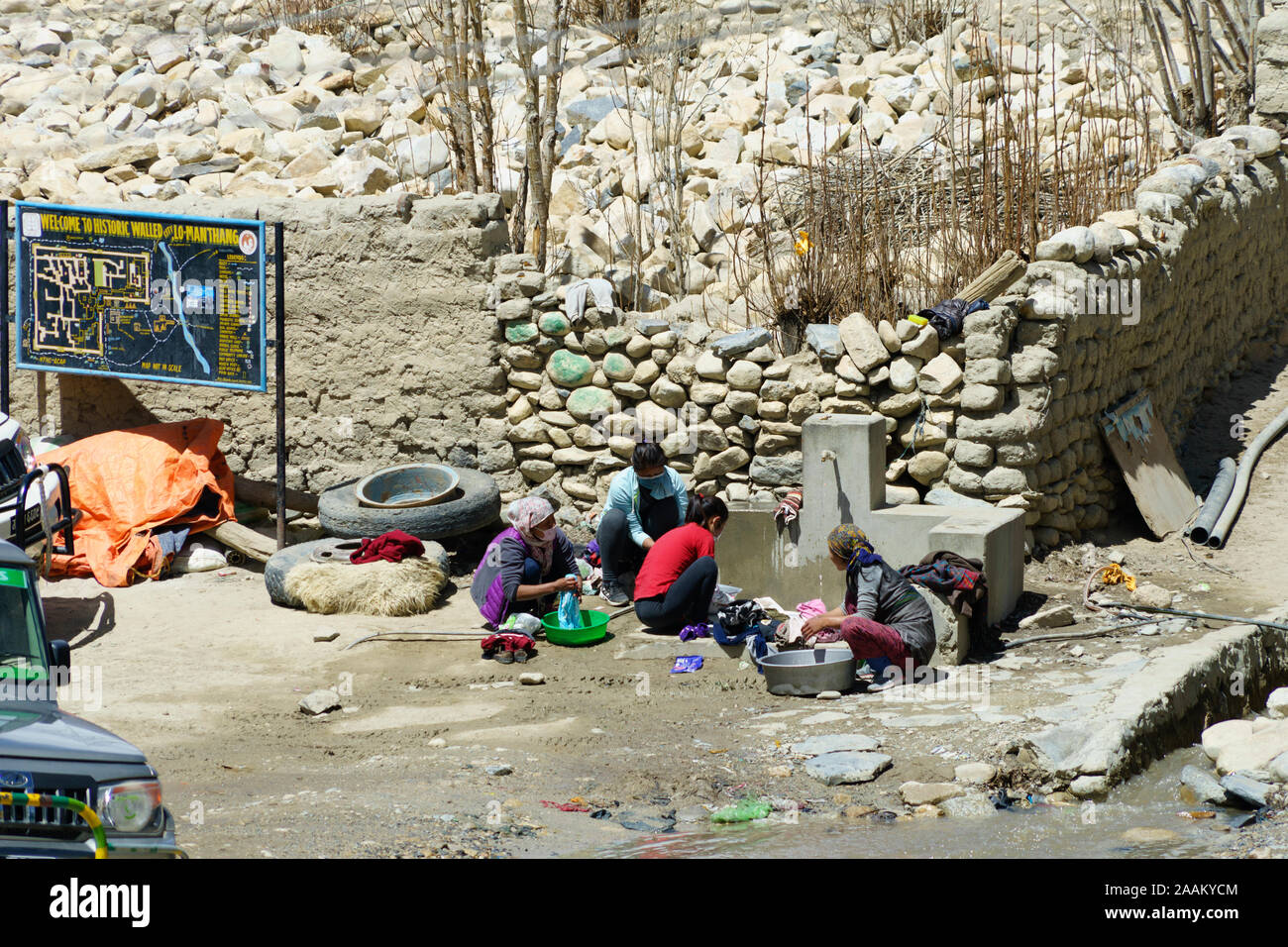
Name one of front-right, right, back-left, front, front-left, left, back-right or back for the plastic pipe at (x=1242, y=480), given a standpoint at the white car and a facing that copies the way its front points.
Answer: front-left

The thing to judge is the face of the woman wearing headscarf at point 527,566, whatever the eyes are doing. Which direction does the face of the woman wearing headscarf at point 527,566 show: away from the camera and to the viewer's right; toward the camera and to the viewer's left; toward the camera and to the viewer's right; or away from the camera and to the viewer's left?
toward the camera and to the viewer's right

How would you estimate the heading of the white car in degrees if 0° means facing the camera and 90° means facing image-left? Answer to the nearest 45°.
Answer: approximately 315°

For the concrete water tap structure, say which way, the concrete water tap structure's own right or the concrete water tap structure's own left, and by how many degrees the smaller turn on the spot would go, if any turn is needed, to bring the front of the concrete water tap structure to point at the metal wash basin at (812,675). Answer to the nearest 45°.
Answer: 0° — it already faces it

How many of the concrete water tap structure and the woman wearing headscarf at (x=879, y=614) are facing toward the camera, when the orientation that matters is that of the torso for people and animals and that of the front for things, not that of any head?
1

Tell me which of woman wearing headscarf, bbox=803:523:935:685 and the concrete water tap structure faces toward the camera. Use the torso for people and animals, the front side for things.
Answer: the concrete water tap structure

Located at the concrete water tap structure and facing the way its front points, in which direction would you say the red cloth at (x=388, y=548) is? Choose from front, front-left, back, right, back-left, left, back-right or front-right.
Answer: right

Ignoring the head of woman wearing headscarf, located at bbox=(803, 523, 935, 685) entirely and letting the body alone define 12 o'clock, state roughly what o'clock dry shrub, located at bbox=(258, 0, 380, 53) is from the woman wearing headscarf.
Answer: The dry shrub is roughly at 2 o'clock from the woman wearing headscarf.

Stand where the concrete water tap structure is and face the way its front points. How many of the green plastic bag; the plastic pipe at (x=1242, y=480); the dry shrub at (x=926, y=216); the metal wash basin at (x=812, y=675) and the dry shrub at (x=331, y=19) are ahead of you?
2

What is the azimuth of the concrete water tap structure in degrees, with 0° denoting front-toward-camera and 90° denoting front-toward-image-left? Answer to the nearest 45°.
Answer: approximately 0°

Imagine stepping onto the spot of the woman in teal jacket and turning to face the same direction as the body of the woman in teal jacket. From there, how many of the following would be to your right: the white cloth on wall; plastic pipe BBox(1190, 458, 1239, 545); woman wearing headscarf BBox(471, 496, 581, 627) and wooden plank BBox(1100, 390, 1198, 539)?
1

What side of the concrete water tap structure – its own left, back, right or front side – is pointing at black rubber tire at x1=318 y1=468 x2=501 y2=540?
right

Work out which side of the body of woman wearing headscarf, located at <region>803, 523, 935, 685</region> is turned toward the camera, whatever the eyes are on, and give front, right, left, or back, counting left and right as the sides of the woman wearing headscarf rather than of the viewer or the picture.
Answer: left

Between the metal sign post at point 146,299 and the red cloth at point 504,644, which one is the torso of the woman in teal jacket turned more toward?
the red cloth

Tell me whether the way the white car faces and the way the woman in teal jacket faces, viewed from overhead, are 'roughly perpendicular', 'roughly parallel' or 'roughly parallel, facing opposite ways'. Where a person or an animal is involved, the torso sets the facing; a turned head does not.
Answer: roughly parallel

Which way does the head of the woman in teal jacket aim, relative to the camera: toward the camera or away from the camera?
toward the camera
